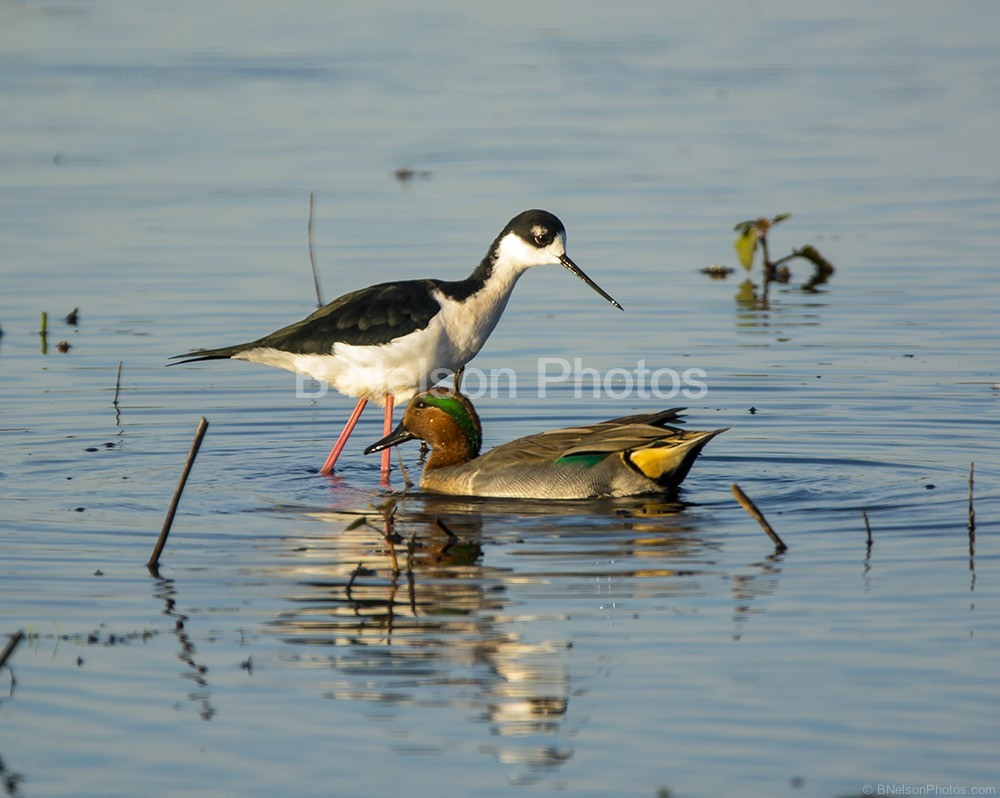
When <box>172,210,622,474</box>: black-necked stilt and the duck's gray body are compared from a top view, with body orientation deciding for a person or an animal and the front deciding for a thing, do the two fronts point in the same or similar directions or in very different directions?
very different directions

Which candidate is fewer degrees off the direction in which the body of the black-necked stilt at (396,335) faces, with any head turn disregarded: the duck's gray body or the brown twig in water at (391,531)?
the duck's gray body

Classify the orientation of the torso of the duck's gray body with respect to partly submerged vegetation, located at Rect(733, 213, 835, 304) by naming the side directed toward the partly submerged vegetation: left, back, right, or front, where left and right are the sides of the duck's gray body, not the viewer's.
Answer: right

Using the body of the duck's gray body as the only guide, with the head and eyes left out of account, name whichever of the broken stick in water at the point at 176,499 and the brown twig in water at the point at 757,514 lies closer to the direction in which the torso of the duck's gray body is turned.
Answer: the broken stick in water

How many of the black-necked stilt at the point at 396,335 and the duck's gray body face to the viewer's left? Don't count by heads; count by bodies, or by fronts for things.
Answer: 1

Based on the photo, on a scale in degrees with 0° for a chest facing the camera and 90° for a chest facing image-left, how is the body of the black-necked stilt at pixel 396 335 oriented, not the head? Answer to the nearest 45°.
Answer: approximately 270°

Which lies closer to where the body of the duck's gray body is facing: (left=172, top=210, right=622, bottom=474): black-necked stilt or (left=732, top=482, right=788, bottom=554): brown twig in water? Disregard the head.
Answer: the black-necked stilt

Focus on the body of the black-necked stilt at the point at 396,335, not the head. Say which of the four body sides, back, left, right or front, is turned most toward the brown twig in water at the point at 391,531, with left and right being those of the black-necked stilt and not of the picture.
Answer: right

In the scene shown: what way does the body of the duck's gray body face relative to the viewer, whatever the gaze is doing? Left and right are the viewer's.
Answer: facing to the left of the viewer

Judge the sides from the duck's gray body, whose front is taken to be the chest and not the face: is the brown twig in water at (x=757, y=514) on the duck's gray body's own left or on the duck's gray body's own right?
on the duck's gray body's own left

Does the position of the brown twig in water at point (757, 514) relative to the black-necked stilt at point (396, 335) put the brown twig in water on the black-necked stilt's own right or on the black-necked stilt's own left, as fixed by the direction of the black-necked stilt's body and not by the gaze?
on the black-necked stilt's own right

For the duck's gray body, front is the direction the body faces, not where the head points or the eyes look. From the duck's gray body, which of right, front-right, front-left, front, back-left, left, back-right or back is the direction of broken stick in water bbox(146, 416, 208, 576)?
front-left

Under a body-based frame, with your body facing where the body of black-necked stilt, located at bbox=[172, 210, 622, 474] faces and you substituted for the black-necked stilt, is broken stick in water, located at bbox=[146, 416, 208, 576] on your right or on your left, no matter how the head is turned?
on your right

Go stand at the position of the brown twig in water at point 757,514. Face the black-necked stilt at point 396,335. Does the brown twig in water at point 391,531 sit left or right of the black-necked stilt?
left
